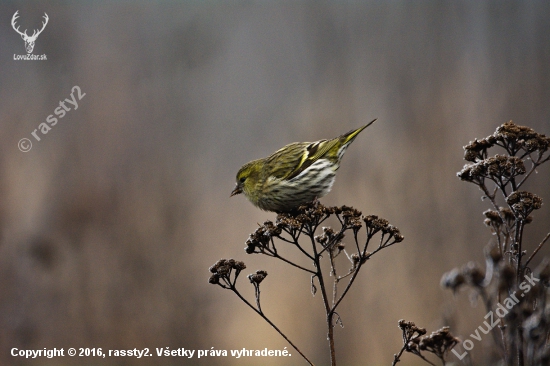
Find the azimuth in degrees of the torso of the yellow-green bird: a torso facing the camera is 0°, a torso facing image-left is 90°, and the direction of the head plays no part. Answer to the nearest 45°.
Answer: approximately 90°

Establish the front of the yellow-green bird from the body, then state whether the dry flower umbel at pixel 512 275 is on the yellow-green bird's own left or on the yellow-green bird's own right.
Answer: on the yellow-green bird's own left
